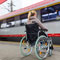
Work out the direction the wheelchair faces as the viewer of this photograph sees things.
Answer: facing away from the viewer and to the right of the viewer

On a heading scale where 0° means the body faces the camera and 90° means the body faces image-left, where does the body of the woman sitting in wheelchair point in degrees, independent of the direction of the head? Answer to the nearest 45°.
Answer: approximately 225°
